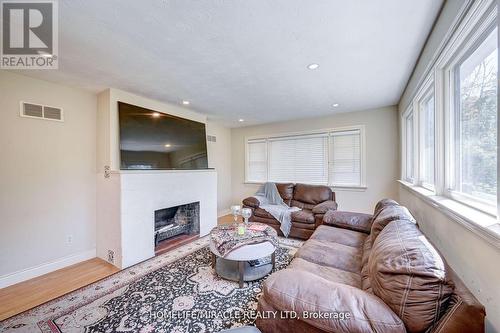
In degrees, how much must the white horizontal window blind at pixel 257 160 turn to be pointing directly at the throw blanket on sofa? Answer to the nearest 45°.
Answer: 0° — it already faces it

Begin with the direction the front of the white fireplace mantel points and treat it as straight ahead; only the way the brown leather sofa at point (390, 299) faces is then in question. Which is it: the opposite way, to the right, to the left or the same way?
the opposite way

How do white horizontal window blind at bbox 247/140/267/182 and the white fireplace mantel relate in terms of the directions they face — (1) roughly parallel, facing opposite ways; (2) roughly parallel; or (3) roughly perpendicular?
roughly perpendicular

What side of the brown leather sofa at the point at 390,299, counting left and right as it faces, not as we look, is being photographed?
left

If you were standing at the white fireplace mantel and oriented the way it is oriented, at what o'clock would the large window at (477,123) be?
The large window is roughly at 12 o'clock from the white fireplace mantel.

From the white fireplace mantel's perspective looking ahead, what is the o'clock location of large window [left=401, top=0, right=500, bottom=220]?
The large window is roughly at 12 o'clock from the white fireplace mantel.

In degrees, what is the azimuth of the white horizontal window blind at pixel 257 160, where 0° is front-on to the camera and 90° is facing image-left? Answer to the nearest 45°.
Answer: approximately 0°

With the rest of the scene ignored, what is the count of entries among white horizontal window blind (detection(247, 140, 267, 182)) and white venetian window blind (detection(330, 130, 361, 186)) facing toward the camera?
2

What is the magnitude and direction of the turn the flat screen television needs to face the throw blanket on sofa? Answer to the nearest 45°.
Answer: approximately 45° to its left
